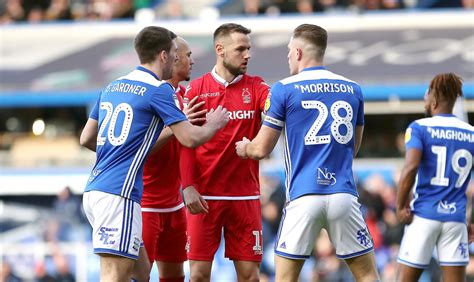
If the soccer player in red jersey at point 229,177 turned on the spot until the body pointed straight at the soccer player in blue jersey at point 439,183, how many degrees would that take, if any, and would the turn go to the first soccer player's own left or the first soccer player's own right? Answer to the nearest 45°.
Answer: approximately 90° to the first soccer player's own left

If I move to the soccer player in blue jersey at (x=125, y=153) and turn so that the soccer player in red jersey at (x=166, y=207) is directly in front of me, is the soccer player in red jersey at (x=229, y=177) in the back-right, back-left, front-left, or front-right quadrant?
front-right

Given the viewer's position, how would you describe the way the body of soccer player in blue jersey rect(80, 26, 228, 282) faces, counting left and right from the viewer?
facing away from the viewer and to the right of the viewer

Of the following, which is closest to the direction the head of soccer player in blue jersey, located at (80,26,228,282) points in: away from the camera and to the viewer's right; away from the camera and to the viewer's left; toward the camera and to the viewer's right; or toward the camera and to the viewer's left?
away from the camera and to the viewer's right

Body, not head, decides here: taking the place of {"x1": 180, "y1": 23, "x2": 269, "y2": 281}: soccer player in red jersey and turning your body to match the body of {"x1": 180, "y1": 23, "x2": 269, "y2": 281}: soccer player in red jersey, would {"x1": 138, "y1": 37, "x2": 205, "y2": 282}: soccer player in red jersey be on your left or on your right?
on your right

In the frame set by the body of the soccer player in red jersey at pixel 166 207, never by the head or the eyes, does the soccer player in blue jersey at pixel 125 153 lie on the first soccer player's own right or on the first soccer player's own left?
on the first soccer player's own right

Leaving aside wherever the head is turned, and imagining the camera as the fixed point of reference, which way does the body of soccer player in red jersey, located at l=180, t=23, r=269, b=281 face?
toward the camera

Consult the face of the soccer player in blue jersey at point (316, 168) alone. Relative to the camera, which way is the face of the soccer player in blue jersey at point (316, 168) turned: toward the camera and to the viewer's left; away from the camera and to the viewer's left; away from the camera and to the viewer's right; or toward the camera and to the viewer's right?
away from the camera and to the viewer's left
